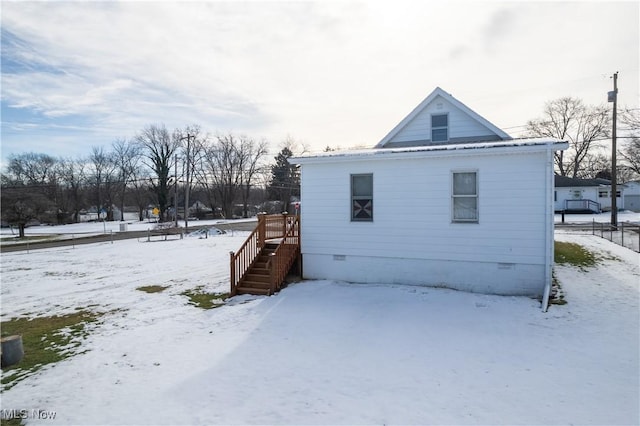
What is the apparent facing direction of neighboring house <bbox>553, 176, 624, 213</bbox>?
toward the camera

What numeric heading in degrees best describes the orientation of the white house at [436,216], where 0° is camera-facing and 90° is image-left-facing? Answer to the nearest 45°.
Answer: approximately 180°

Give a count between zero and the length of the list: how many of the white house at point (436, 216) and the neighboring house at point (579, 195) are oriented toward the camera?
1

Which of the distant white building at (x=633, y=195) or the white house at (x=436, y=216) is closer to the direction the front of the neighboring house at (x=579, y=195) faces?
the white house

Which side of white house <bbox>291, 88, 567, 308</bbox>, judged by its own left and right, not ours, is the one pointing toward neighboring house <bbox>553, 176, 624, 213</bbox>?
front

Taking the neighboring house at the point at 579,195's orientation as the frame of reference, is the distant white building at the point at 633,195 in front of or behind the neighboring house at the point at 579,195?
behind

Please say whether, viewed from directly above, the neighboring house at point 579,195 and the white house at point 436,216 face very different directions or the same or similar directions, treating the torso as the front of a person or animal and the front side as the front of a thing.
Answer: very different directions

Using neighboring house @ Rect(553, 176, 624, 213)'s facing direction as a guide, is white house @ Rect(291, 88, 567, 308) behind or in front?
in front

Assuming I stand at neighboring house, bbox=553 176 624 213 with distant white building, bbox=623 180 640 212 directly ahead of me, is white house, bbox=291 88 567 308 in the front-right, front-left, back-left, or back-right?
back-right
